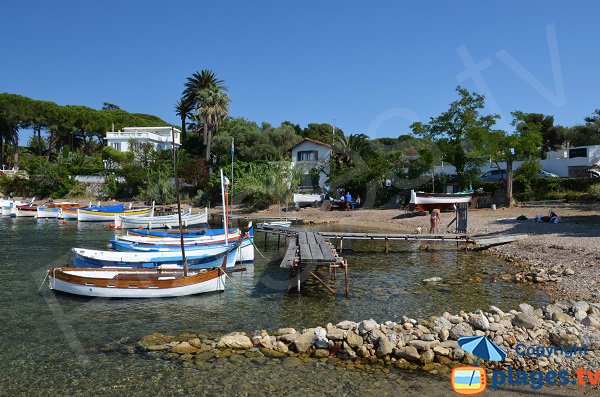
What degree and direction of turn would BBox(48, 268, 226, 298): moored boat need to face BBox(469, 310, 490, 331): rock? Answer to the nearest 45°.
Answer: approximately 45° to its right

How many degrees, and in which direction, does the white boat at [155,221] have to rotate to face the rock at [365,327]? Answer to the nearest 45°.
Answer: approximately 90° to its right

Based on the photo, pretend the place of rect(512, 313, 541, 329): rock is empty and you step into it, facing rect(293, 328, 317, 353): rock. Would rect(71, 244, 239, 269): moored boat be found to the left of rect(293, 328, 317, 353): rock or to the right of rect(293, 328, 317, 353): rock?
right

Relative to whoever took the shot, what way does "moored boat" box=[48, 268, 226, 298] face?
facing to the right of the viewer

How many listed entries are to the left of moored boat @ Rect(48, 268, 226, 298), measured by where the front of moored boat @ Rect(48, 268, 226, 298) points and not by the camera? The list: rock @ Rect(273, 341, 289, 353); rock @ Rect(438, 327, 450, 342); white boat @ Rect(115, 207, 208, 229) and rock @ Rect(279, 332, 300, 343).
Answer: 1

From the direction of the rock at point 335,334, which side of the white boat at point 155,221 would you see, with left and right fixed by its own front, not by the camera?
right

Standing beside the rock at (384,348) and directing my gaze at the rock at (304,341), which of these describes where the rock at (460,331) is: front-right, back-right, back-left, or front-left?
back-right

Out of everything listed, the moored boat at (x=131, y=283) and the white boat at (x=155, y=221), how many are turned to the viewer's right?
2

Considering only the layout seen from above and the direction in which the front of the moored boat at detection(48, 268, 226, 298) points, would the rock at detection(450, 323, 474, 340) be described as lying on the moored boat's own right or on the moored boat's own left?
on the moored boat's own right

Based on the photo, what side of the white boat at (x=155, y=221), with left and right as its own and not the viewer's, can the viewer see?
right

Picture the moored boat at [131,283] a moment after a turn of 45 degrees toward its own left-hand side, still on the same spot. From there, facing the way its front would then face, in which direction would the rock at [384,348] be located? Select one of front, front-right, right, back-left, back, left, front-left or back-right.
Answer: right
